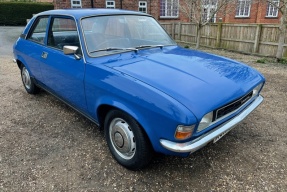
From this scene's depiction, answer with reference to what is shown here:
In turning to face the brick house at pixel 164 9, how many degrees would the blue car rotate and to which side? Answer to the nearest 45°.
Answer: approximately 135° to its left

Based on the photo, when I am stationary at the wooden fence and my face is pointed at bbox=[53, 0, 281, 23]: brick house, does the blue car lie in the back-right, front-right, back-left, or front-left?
back-left

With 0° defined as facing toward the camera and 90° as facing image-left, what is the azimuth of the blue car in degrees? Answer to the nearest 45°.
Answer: approximately 315°

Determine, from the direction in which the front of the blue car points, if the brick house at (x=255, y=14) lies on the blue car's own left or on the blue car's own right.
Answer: on the blue car's own left

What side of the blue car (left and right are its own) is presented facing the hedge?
back

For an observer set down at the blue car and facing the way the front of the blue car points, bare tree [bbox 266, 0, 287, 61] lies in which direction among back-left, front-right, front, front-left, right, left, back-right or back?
left

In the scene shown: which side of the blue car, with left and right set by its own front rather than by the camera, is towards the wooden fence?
left

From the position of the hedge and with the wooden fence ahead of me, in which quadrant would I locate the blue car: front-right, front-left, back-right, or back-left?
front-right
